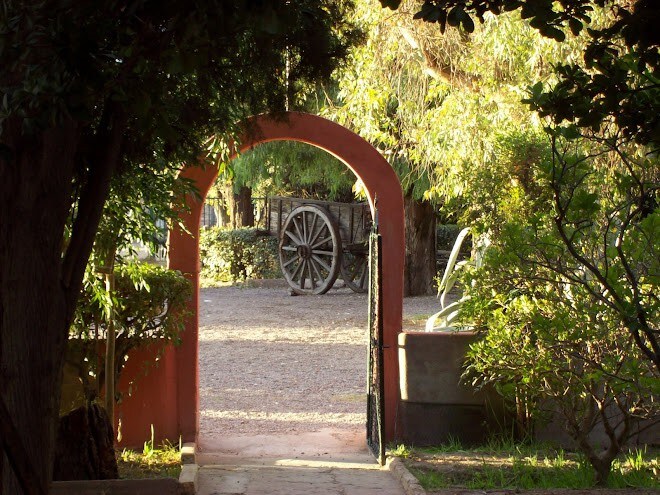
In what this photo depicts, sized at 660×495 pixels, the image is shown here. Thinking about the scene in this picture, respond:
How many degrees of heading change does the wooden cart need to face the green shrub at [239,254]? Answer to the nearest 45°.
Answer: approximately 180°

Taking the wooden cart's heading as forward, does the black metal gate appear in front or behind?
in front

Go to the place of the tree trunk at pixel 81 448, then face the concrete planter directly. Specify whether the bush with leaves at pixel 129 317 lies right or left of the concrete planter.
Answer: left

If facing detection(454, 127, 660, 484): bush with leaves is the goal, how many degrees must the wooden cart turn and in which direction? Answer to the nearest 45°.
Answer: approximately 45° to its right

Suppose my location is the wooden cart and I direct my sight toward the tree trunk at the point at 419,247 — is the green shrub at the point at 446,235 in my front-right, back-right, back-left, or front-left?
front-left

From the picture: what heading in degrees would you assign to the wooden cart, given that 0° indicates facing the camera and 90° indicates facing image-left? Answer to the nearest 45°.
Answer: approximately 315°

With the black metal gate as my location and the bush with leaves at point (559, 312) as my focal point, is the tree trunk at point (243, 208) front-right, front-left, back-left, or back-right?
back-left

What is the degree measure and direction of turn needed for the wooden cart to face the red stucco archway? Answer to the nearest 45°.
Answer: approximately 45° to its right

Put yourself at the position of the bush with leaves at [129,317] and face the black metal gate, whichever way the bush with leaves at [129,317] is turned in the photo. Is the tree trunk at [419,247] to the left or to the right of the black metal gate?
left
